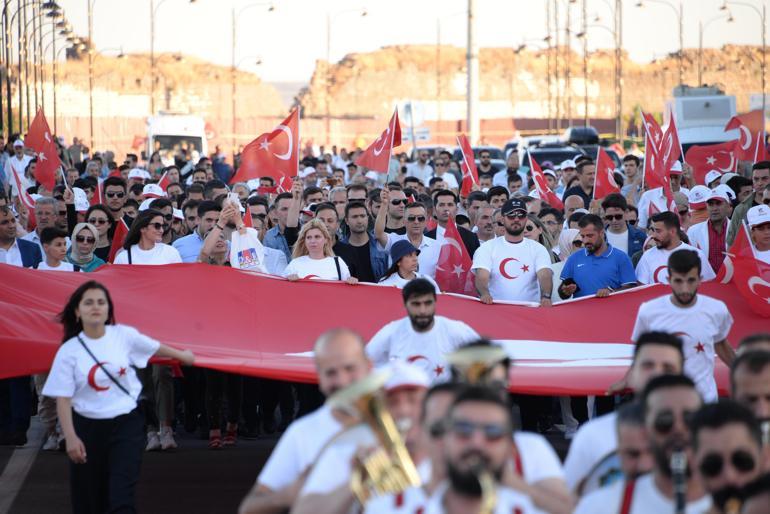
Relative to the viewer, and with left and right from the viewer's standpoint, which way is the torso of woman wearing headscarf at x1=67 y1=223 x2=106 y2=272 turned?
facing the viewer

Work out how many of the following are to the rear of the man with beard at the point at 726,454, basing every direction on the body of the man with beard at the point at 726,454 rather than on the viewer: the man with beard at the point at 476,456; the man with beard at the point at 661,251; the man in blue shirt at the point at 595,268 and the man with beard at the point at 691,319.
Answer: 3

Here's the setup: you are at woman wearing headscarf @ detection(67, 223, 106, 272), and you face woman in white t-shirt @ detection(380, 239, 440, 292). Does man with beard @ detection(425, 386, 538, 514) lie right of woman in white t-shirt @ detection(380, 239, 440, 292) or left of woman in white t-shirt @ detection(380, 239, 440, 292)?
right

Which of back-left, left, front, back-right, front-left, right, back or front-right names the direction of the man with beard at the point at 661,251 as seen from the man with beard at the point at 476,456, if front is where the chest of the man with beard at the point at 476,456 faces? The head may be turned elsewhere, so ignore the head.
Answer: back

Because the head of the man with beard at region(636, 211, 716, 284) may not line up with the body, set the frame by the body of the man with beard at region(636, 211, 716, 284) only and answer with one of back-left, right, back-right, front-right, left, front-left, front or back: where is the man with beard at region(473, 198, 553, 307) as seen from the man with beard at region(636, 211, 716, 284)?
front-right

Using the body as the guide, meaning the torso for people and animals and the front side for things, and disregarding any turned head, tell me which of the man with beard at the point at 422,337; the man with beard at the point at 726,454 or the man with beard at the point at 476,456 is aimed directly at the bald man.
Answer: the man with beard at the point at 422,337

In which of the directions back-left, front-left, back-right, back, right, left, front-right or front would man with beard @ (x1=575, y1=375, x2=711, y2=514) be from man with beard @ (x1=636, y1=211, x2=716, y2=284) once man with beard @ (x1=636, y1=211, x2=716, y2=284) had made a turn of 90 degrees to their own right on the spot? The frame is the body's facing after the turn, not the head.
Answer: back-left

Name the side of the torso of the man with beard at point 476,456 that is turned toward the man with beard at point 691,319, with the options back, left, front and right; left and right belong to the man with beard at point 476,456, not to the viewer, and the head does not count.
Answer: back

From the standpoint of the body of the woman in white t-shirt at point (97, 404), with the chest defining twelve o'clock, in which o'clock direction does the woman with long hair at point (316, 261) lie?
The woman with long hair is roughly at 7 o'clock from the woman in white t-shirt.

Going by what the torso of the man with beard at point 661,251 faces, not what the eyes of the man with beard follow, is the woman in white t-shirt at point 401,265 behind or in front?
in front

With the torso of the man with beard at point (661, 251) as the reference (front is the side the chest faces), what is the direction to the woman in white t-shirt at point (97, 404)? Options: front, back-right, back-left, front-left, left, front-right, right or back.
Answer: front

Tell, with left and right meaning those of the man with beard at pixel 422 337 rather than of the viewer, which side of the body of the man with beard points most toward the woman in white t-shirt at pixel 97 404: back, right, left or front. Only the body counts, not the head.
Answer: right

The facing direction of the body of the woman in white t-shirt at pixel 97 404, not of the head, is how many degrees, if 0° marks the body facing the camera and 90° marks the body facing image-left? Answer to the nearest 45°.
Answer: approximately 0°

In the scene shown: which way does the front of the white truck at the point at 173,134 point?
toward the camera
